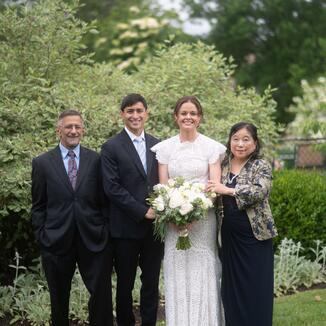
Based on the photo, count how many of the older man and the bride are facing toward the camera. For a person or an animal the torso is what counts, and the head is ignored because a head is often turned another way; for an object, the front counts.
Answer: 2

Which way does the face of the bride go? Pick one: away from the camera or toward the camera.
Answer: toward the camera

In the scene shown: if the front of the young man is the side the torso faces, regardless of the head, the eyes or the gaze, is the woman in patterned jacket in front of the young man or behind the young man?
in front

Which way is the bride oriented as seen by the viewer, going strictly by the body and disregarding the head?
toward the camera

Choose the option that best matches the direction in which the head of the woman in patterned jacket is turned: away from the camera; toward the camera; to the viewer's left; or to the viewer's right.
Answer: toward the camera

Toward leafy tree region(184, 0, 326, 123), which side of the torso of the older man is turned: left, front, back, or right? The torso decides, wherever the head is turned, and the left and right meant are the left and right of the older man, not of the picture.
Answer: back

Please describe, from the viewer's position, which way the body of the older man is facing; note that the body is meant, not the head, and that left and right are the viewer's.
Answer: facing the viewer

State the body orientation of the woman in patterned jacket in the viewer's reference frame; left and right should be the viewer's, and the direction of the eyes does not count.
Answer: facing the viewer and to the left of the viewer

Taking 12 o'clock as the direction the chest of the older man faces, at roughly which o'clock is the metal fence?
The metal fence is roughly at 7 o'clock from the older man.

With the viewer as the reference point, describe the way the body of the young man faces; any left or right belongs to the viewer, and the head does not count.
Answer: facing the viewer and to the right of the viewer

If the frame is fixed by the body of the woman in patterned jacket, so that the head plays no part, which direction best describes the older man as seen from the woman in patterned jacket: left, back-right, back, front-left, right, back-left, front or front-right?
front-right

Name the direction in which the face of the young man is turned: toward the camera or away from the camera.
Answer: toward the camera
